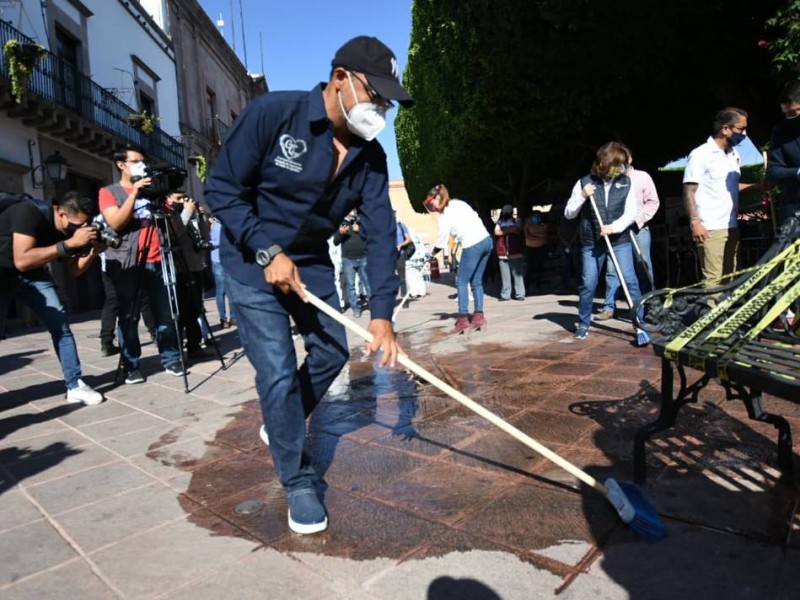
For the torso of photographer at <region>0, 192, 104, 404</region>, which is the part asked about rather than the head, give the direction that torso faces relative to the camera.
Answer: to the viewer's right

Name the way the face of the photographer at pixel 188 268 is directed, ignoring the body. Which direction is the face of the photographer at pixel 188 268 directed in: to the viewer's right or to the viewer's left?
to the viewer's right

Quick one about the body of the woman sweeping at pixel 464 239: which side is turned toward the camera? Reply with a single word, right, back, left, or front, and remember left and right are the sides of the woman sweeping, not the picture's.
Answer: left

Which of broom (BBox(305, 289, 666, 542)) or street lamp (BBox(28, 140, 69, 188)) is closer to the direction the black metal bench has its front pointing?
the broom

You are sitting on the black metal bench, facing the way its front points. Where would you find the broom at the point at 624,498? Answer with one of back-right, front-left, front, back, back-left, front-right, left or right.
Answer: front

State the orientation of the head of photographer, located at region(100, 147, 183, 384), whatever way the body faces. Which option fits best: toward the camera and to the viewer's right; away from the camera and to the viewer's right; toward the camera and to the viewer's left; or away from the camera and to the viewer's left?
toward the camera and to the viewer's right

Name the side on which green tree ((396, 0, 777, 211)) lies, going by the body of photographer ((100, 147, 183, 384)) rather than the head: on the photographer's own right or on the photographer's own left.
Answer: on the photographer's own left

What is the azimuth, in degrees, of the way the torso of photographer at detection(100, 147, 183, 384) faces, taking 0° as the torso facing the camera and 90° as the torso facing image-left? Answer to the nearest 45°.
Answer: approximately 315°

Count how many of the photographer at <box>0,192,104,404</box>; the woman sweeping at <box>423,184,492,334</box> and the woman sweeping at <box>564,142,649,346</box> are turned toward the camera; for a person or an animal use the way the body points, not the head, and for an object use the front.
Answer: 1

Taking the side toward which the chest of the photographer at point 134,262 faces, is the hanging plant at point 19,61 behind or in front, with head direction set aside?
behind

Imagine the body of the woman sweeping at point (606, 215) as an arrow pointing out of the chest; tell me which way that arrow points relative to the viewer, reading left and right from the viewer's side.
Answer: facing the viewer

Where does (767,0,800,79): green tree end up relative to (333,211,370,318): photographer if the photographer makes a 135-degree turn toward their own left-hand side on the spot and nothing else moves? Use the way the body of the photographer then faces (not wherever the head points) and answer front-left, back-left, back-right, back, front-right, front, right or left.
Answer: right

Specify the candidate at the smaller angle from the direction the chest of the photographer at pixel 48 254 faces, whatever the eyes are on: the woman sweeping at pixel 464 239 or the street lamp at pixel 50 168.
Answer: the woman sweeping

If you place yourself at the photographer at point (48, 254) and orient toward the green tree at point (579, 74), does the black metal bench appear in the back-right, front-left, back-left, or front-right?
front-right

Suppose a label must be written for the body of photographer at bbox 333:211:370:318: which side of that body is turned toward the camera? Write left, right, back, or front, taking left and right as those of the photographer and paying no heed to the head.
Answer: front

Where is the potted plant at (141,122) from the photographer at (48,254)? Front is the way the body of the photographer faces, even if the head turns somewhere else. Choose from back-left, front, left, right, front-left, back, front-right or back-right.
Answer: left
